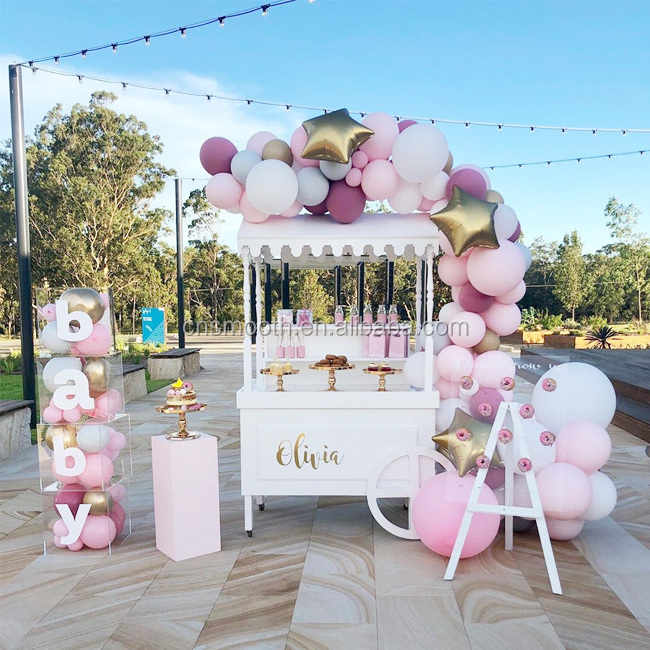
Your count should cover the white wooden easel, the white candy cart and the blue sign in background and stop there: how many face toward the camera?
3

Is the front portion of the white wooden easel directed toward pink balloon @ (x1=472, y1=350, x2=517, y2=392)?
no

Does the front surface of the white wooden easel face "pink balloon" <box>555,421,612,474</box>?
no

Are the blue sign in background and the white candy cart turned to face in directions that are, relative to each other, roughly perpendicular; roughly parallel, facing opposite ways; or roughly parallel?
roughly parallel

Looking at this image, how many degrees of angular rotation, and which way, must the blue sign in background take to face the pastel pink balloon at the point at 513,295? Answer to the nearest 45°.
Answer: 0° — it already faces it

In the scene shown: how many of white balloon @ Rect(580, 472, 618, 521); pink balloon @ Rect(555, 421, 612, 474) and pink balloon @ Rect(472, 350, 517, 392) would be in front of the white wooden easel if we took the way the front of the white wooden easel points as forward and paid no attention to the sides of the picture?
0

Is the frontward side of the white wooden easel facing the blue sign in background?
no

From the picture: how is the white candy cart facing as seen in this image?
toward the camera

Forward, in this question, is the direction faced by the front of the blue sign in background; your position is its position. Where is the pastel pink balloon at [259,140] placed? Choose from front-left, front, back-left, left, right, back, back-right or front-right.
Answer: front

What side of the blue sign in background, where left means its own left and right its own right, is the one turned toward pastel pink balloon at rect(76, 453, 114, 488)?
front

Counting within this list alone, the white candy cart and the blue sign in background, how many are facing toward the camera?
2

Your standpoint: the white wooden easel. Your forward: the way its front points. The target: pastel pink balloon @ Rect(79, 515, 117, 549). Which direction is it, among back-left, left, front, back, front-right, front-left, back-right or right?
right

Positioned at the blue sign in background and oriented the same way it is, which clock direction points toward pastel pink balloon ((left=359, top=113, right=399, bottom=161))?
The pastel pink balloon is roughly at 12 o'clock from the blue sign in background.

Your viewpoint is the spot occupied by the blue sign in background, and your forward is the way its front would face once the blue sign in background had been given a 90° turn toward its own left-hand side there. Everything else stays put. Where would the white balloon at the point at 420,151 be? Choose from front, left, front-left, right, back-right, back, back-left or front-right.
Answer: right

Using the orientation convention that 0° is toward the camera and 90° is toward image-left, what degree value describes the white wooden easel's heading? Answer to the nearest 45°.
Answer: approximately 0°

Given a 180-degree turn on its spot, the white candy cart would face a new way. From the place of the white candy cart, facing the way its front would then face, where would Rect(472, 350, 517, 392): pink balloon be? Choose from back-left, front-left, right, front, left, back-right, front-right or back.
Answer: right

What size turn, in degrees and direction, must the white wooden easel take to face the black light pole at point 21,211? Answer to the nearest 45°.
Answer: approximately 90° to its right

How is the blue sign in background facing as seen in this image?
toward the camera

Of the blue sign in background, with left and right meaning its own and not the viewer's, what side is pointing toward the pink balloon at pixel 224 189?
front
